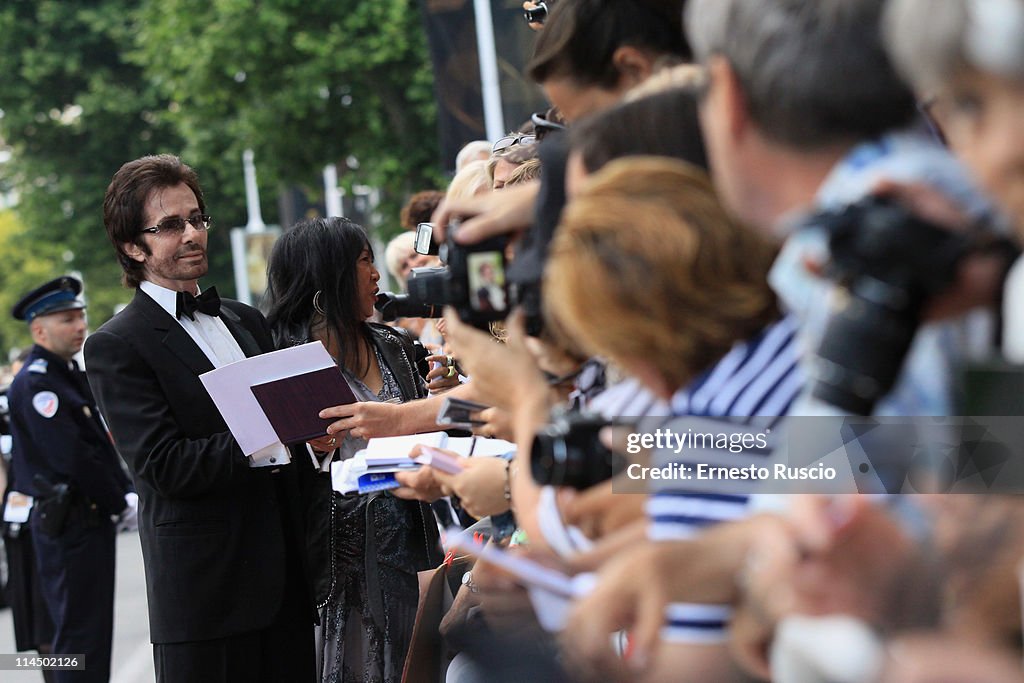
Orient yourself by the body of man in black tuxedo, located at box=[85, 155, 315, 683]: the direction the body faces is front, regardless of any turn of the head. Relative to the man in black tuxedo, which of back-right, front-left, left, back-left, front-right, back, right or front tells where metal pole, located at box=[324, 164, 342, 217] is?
back-left

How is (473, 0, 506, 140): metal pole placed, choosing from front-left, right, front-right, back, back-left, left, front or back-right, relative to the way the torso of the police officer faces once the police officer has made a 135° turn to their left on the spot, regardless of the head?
right

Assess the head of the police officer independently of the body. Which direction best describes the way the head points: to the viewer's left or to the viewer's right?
to the viewer's right

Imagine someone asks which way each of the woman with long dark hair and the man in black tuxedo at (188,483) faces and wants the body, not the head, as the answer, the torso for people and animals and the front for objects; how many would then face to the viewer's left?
0

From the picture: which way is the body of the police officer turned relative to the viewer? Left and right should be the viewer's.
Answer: facing to the right of the viewer

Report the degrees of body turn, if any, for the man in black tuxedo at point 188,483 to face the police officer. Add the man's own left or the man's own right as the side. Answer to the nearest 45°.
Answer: approximately 135° to the man's own left

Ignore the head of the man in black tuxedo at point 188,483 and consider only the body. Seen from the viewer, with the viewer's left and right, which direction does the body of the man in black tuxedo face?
facing the viewer and to the right of the viewer

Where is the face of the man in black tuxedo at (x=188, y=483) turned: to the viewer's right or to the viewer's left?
to the viewer's right

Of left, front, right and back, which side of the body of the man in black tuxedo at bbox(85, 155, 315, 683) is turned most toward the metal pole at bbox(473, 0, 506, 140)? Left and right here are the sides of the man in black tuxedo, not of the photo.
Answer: left
